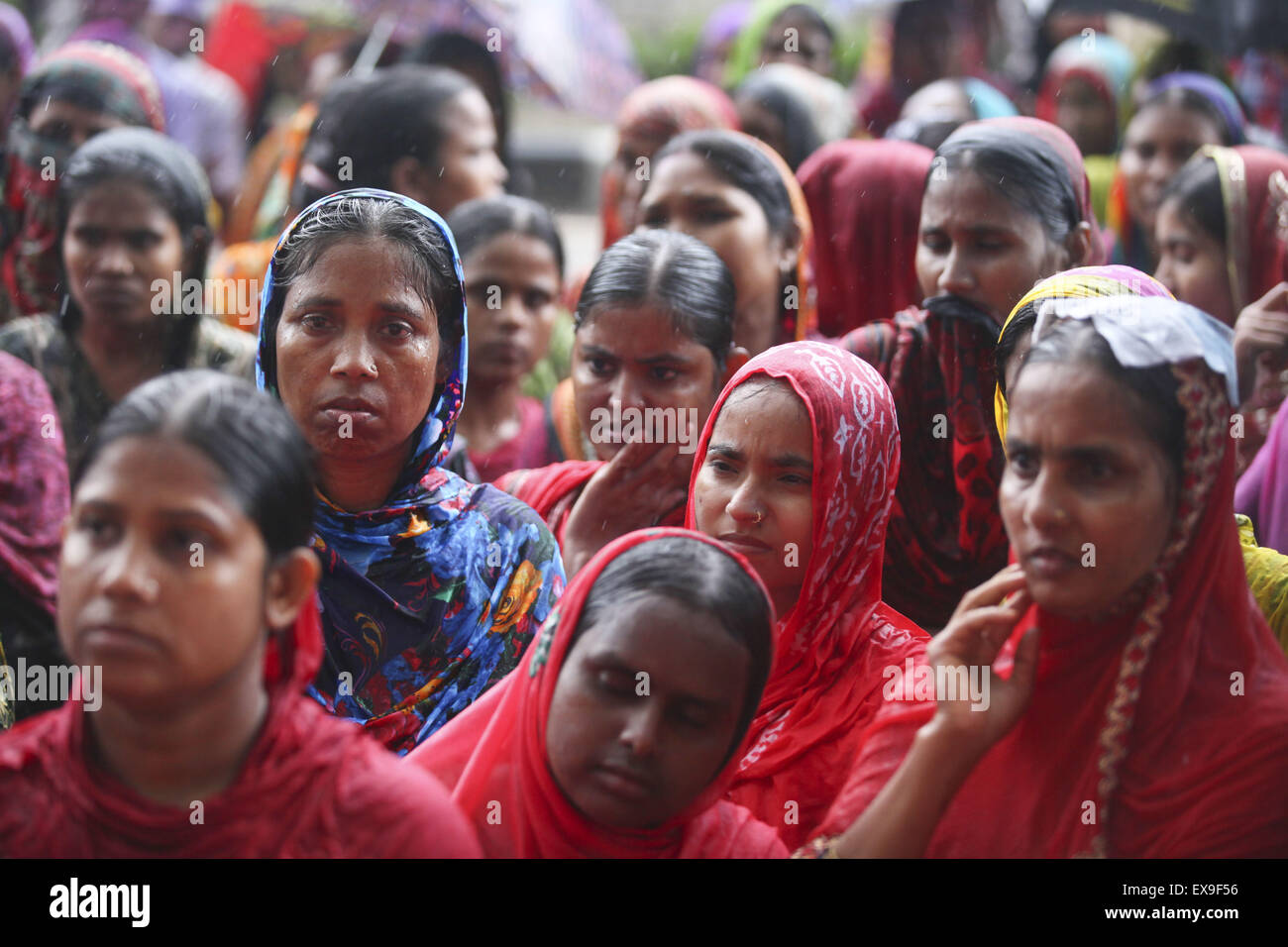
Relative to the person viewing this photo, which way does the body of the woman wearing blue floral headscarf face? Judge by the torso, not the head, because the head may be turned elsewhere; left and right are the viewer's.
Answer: facing the viewer

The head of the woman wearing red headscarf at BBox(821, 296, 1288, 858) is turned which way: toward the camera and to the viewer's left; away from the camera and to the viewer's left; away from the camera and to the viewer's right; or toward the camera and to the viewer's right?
toward the camera and to the viewer's left

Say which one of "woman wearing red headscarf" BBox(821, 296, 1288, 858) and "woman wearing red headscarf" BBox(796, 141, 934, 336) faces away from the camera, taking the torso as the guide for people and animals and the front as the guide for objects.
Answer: "woman wearing red headscarf" BBox(796, 141, 934, 336)

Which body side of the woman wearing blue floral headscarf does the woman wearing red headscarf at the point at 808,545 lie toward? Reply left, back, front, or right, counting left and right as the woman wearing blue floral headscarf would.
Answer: left

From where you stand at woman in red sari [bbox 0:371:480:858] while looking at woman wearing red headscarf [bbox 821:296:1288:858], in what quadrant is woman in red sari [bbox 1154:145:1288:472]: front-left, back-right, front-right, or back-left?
front-left

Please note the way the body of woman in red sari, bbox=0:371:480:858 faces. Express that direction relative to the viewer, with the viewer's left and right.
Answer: facing the viewer and to the left of the viewer

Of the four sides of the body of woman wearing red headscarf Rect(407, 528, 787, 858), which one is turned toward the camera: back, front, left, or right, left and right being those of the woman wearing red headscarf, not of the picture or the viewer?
front

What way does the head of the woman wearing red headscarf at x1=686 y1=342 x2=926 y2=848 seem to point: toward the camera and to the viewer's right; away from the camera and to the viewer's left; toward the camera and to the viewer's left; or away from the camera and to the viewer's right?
toward the camera and to the viewer's left

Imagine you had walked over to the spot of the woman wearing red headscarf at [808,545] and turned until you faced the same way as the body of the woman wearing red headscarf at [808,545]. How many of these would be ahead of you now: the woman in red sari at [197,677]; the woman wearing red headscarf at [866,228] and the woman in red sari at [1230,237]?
1

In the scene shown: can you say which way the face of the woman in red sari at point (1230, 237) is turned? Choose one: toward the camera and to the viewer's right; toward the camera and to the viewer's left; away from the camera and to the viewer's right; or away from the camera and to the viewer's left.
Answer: toward the camera and to the viewer's left

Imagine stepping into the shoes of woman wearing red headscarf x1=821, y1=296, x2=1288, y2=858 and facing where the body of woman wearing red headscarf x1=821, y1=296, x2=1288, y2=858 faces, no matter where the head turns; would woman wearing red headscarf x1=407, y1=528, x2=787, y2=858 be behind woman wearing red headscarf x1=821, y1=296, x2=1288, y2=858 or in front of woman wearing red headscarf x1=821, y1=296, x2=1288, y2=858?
in front

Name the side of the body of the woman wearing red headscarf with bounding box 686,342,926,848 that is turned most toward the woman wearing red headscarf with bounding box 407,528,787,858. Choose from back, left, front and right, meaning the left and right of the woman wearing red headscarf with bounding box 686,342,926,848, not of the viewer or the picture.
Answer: front

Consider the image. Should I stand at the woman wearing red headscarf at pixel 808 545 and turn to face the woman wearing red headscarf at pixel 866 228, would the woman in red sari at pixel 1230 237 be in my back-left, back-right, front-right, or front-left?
front-right
